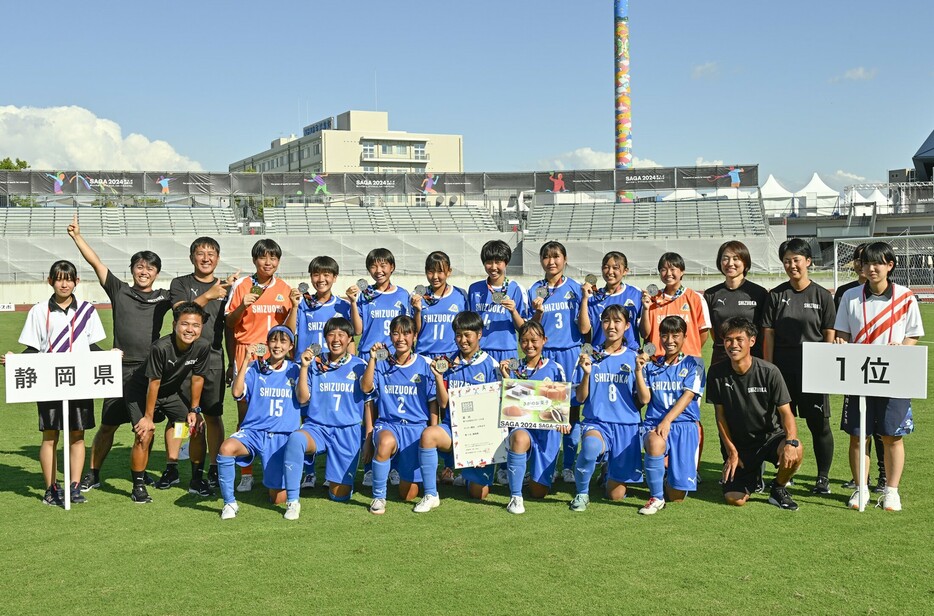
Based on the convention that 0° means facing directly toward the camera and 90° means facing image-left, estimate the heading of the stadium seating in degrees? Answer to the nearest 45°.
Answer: approximately 0°

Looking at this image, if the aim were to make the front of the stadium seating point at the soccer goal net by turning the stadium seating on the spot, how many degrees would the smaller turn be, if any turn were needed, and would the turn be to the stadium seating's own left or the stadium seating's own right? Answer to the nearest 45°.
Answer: approximately 45° to the stadium seating's own left
